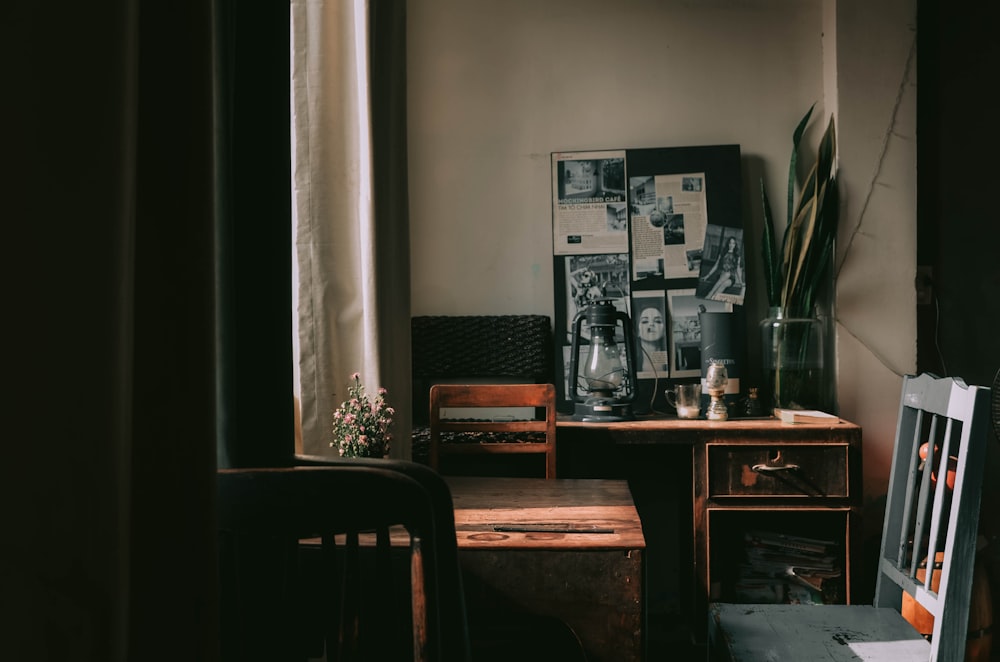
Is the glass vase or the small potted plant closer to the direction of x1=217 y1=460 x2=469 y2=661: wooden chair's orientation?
the small potted plant

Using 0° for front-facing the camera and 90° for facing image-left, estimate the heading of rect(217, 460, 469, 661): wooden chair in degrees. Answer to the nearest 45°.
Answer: approximately 180°

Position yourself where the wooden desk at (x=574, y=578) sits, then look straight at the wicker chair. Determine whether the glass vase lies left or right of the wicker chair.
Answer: right

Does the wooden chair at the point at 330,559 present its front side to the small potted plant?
yes

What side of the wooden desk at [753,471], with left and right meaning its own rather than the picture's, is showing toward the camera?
front
